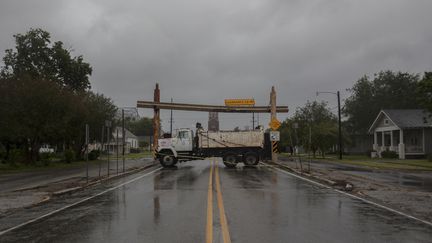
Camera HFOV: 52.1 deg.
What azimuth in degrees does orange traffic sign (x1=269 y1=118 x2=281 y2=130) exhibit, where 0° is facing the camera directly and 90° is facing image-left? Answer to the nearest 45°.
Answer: approximately 0°

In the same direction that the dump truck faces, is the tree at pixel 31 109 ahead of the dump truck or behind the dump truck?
ahead

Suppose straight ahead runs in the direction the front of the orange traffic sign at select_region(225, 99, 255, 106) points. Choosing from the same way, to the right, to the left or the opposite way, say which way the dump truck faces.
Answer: to the right

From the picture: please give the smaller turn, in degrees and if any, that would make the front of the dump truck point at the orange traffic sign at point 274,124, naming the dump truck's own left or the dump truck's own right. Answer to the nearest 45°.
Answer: approximately 135° to the dump truck's own right

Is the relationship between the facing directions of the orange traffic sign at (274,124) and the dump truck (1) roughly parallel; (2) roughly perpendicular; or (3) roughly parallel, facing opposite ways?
roughly perpendicular

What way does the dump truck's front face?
to the viewer's left

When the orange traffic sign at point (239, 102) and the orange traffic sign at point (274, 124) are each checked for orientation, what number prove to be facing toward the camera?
2

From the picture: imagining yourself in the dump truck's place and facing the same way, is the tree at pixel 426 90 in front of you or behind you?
behind

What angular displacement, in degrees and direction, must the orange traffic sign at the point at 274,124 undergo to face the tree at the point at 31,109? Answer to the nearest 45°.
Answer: approximately 90° to its right
